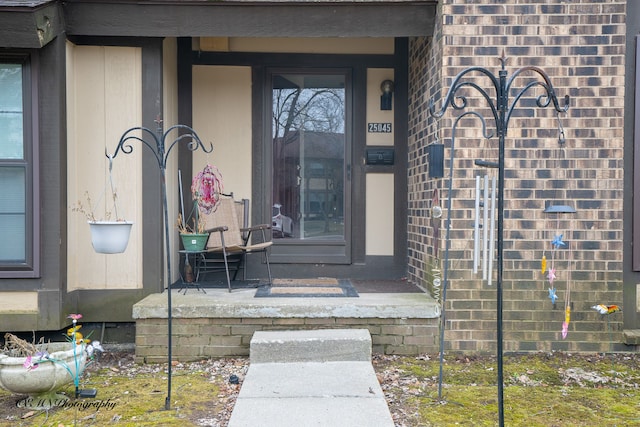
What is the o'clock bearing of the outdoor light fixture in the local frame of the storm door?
The outdoor light fixture is roughly at 9 o'clock from the storm door.

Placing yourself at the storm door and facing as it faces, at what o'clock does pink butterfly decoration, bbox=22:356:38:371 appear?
The pink butterfly decoration is roughly at 1 o'clock from the storm door.

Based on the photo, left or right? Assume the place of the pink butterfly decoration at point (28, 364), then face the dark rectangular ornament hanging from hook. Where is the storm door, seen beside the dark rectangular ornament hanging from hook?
left

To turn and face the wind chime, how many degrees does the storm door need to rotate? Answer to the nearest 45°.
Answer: approximately 45° to its left

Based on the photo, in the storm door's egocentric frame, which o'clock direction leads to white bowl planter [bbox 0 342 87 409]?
The white bowl planter is roughly at 1 o'clock from the storm door.

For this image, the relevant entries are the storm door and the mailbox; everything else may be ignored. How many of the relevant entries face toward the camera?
2

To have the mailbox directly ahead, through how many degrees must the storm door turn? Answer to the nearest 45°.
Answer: approximately 90° to its left

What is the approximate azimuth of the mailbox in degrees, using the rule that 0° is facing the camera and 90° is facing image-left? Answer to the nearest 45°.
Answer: approximately 0°

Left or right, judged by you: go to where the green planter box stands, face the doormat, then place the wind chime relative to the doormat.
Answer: right
